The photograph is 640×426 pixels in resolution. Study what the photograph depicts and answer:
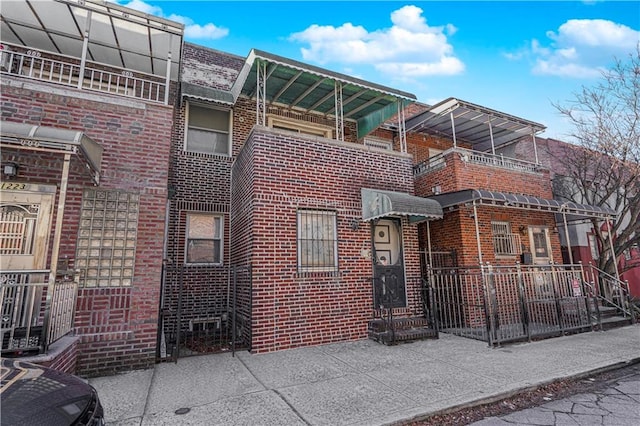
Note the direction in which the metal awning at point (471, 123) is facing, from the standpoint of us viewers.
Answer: facing the viewer and to the right of the viewer

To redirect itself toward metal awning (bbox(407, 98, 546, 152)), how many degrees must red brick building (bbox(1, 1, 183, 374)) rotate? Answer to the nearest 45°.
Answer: approximately 90° to its left

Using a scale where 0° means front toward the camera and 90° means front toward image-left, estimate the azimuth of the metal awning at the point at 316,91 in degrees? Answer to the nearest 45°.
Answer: approximately 315°

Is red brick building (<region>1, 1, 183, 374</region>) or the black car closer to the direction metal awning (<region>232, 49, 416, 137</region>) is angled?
the black car

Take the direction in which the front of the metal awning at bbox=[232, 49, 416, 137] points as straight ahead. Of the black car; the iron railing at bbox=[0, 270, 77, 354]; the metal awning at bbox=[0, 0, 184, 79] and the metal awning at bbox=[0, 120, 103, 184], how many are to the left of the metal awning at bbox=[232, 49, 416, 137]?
0

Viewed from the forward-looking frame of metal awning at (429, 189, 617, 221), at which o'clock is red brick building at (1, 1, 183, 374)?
The red brick building is roughly at 3 o'clock from the metal awning.

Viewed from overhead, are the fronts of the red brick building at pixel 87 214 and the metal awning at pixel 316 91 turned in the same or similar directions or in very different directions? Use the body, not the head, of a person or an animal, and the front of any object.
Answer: same or similar directions

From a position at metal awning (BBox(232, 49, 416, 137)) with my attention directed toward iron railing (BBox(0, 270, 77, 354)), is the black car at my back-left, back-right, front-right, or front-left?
front-left

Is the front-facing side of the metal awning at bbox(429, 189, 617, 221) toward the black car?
no

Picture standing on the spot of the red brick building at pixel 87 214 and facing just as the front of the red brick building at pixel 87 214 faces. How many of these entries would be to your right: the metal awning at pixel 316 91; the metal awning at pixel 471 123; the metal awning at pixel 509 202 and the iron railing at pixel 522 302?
0

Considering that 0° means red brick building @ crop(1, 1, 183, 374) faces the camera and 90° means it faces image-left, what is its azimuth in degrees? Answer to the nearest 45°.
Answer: approximately 0°

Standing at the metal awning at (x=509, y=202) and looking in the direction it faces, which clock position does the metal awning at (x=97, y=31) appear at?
the metal awning at (x=97, y=31) is roughly at 3 o'clock from the metal awning at (x=509, y=202).

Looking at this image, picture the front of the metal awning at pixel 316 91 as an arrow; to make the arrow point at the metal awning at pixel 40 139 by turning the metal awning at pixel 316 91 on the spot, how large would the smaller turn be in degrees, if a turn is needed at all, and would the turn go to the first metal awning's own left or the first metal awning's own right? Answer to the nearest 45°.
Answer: approximately 90° to the first metal awning's own right

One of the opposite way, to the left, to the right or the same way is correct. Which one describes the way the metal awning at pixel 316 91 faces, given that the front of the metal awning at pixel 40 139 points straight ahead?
the same way

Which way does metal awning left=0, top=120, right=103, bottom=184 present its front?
toward the camera

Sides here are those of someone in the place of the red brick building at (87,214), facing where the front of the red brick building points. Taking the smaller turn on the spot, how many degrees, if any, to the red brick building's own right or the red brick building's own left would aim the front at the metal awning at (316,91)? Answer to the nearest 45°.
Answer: approximately 90° to the red brick building's own left

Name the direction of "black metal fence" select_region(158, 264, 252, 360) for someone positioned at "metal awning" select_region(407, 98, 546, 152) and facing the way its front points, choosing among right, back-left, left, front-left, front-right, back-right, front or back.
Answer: right

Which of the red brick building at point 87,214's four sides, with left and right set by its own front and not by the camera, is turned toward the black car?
front

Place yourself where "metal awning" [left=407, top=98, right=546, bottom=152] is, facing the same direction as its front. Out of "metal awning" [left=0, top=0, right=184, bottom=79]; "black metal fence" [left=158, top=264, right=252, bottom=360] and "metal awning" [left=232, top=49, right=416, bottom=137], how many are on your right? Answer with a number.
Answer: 3

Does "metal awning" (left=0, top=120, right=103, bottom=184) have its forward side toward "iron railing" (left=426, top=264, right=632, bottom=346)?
no
